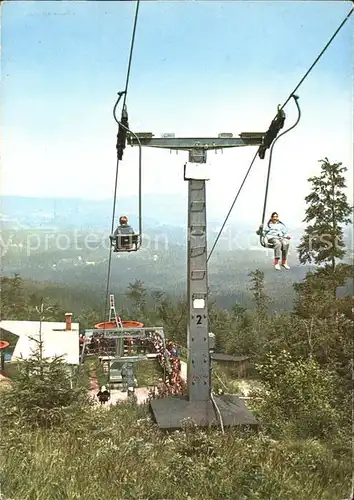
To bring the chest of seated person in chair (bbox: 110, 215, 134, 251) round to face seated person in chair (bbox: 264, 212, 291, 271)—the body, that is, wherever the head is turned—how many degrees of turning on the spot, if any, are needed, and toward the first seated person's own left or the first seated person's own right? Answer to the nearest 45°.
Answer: approximately 90° to the first seated person's own right

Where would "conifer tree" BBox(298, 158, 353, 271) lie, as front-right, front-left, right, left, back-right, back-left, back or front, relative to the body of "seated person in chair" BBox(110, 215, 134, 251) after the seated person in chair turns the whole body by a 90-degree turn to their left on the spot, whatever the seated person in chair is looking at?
back-right

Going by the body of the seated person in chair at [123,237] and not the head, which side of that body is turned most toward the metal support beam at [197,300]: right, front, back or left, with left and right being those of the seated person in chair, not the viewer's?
right

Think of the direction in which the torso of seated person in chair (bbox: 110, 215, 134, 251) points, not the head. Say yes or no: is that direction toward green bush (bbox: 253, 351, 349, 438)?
no

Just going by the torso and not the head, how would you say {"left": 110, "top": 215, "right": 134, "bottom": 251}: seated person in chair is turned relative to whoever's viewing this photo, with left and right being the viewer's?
facing away from the viewer
